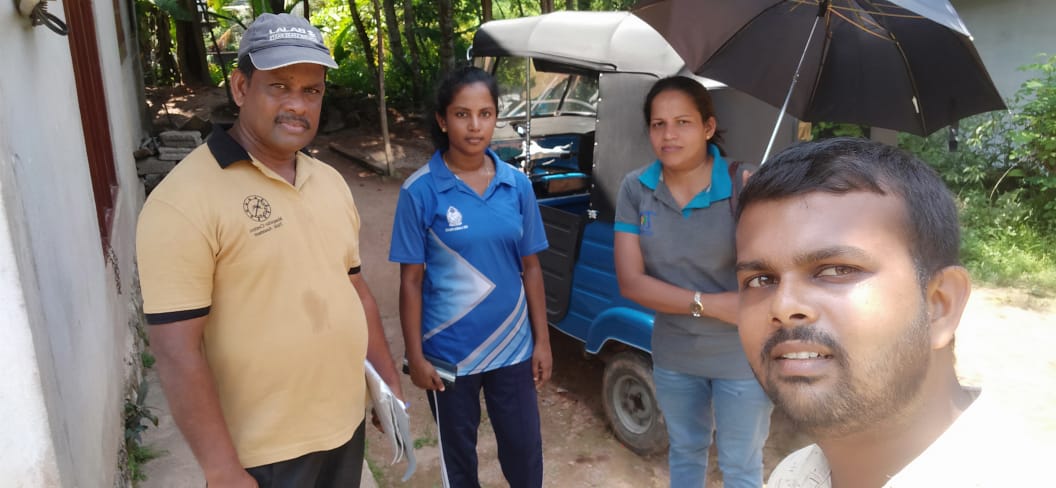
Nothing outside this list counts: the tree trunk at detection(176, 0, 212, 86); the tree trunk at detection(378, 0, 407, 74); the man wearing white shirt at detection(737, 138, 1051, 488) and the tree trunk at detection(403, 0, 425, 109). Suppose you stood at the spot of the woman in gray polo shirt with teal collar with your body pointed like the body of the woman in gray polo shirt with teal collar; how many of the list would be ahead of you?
1

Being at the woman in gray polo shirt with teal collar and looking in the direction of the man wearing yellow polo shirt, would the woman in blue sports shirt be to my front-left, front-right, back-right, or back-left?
front-right

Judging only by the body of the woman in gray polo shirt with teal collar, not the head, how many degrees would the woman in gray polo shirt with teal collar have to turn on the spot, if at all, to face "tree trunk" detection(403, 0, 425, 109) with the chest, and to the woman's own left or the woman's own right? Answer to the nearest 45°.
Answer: approximately 135° to the woman's own right

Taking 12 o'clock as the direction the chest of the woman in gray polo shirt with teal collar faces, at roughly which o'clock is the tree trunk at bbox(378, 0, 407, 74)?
The tree trunk is roughly at 5 o'clock from the woman in gray polo shirt with teal collar.

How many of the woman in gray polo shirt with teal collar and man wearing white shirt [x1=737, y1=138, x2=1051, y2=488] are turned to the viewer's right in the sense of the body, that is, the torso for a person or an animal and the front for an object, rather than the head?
0

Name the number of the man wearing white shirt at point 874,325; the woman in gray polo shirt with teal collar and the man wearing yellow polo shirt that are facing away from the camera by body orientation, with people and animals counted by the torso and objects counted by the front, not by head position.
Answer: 0

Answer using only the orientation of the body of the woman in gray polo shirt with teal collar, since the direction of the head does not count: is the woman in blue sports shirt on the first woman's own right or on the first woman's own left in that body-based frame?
on the first woman's own right

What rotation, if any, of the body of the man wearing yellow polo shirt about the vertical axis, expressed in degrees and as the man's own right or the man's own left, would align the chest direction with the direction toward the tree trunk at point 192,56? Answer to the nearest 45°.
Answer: approximately 135° to the man's own left

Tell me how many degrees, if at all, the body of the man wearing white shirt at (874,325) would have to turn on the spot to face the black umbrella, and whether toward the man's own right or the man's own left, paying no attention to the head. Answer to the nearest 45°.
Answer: approximately 135° to the man's own right

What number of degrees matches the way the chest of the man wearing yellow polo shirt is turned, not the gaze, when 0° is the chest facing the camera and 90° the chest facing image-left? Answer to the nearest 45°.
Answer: approximately 315°

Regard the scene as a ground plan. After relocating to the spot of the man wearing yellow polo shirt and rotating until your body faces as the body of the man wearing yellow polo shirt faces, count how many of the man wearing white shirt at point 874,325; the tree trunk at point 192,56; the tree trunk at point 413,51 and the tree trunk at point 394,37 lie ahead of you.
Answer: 1

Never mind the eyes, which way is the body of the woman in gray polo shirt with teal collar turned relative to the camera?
toward the camera

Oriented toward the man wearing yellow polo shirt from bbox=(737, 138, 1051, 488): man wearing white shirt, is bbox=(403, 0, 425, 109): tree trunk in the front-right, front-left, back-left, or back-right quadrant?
front-right

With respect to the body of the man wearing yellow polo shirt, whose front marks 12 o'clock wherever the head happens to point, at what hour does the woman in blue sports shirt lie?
The woman in blue sports shirt is roughly at 9 o'clock from the man wearing yellow polo shirt.

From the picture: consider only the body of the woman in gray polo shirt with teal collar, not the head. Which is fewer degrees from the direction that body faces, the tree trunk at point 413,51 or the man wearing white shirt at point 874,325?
the man wearing white shirt
